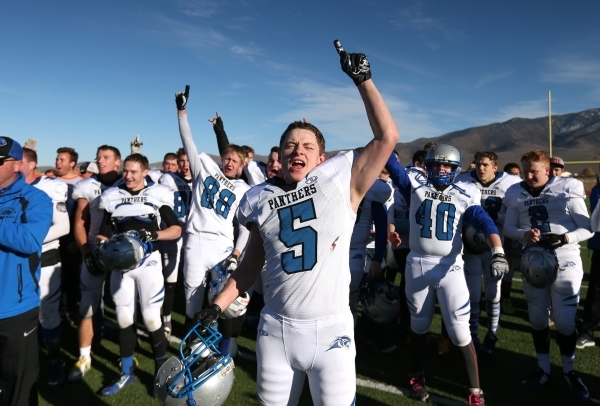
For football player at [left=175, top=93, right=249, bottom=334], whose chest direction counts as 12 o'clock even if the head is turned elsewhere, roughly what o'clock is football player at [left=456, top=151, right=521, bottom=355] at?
football player at [left=456, top=151, right=521, bottom=355] is roughly at 9 o'clock from football player at [left=175, top=93, right=249, bottom=334].

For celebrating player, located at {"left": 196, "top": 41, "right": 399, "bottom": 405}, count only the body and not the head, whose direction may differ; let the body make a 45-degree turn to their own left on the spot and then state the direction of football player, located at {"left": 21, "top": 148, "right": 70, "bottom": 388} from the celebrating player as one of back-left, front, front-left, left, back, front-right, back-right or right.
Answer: back

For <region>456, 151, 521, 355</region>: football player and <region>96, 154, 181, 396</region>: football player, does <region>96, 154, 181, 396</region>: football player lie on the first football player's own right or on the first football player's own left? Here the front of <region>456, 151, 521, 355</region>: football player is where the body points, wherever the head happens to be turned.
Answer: on the first football player's own right

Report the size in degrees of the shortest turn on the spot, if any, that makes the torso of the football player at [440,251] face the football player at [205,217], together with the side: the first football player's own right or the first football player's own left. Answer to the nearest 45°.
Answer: approximately 90° to the first football player's own right

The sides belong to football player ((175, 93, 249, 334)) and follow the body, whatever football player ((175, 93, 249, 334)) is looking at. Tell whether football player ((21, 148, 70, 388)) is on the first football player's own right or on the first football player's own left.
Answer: on the first football player's own right

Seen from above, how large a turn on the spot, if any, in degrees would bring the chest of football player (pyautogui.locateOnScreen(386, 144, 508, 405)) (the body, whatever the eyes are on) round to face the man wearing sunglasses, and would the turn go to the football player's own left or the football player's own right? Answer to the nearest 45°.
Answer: approximately 45° to the football player's own right

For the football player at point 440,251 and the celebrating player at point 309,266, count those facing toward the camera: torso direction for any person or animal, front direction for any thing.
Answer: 2

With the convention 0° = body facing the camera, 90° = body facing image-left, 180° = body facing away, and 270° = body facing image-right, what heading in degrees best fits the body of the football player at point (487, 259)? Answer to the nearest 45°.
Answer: approximately 0°
